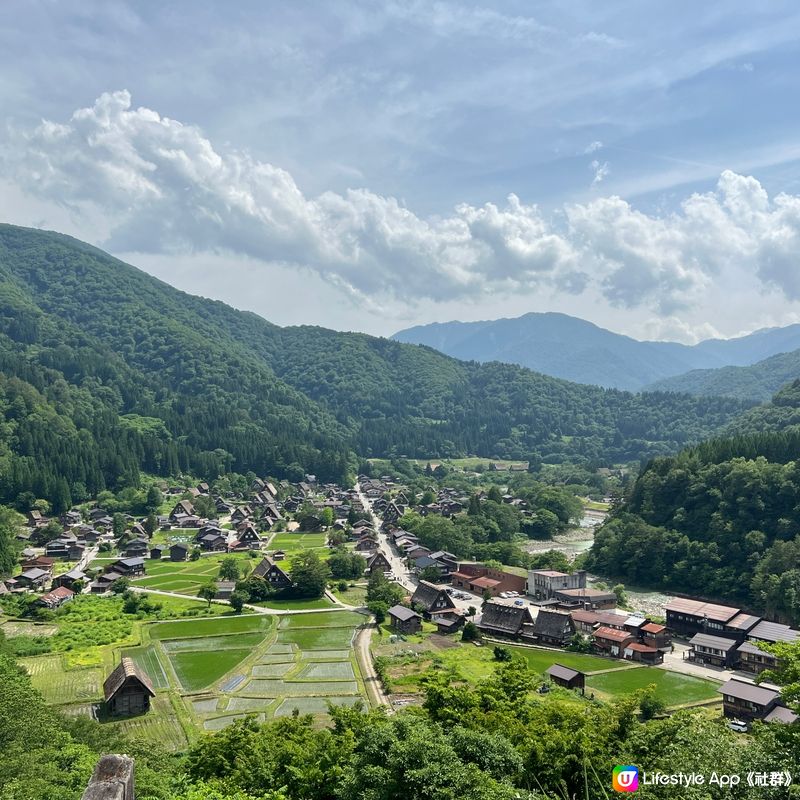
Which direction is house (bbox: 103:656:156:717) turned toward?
toward the camera

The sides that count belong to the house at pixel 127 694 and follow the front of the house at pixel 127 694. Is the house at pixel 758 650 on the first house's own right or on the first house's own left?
on the first house's own left

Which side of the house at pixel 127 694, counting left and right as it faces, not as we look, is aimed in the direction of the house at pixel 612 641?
left

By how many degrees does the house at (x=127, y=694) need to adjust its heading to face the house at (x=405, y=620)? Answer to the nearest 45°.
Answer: approximately 135° to its left

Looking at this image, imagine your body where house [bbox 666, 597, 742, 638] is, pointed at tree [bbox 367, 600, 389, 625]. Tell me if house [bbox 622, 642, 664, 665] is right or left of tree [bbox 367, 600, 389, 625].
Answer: left

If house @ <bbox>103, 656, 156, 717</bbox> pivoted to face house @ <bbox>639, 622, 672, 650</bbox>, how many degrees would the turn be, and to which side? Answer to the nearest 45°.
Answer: approximately 90° to its left

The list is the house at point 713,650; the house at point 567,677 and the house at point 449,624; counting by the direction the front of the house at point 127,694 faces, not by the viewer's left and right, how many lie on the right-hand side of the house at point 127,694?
0

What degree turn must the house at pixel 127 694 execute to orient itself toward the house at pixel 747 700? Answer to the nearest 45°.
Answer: approximately 90° to its left

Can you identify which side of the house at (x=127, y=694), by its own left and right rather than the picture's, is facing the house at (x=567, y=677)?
left

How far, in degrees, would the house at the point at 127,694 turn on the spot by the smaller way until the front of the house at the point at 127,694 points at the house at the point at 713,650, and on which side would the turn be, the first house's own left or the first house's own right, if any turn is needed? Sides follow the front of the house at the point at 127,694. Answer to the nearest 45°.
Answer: approximately 90° to the first house's own left
